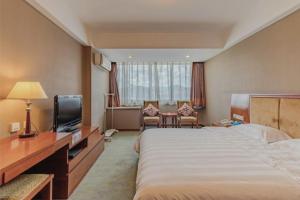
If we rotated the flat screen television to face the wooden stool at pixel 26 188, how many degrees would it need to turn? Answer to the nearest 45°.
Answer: approximately 45° to its right

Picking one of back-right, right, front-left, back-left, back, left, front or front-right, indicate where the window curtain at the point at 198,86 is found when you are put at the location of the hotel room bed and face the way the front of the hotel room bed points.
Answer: right

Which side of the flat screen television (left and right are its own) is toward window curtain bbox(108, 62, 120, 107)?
left

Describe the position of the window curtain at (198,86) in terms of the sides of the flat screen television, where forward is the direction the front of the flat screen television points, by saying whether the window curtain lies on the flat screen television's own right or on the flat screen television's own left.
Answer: on the flat screen television's own left

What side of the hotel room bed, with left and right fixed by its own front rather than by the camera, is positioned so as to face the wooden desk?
front

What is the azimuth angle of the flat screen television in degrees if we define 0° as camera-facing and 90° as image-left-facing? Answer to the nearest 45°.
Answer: approximately 315°

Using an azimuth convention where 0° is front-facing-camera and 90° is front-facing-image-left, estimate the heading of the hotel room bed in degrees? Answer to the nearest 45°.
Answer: approximately 90°

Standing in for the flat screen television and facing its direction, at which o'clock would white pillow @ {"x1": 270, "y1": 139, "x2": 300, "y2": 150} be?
The white pillow is roughly at 12 o'clock from the flat screen television.

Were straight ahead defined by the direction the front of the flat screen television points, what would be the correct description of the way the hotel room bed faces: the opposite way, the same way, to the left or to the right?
the opposite way

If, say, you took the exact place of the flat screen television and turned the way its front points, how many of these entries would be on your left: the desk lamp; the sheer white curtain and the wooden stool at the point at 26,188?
1

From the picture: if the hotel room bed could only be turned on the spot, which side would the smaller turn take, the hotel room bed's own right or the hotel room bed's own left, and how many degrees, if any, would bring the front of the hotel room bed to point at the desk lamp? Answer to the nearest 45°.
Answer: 0° — it already faces it

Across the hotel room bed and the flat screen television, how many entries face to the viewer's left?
1

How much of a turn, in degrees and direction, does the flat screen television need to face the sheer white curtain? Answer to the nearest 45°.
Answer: approximately 90° to its left
